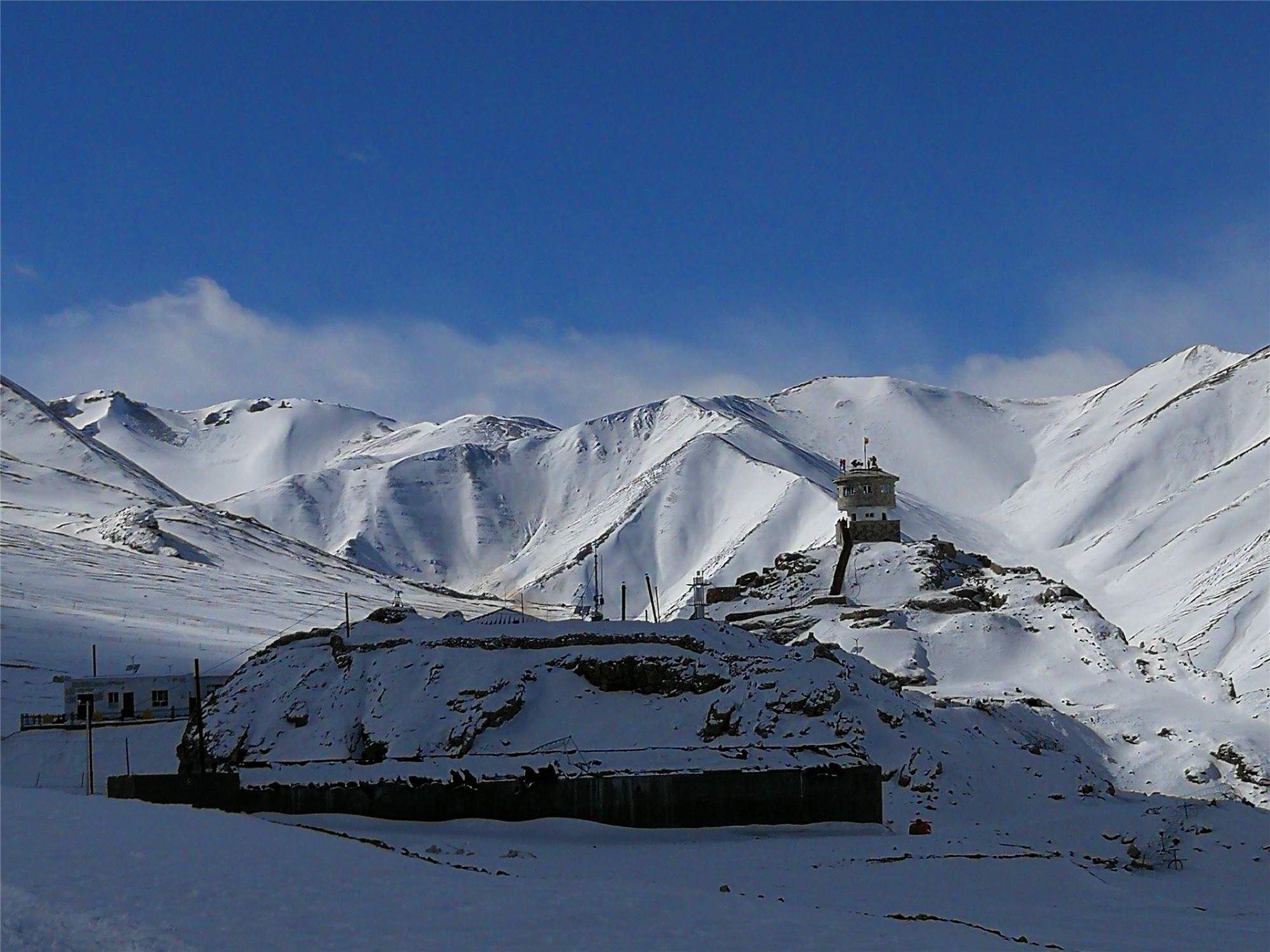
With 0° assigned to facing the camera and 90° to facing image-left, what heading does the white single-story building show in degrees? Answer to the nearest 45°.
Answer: approximately 0°

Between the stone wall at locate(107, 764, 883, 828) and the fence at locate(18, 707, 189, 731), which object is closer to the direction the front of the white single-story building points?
the stone wall
